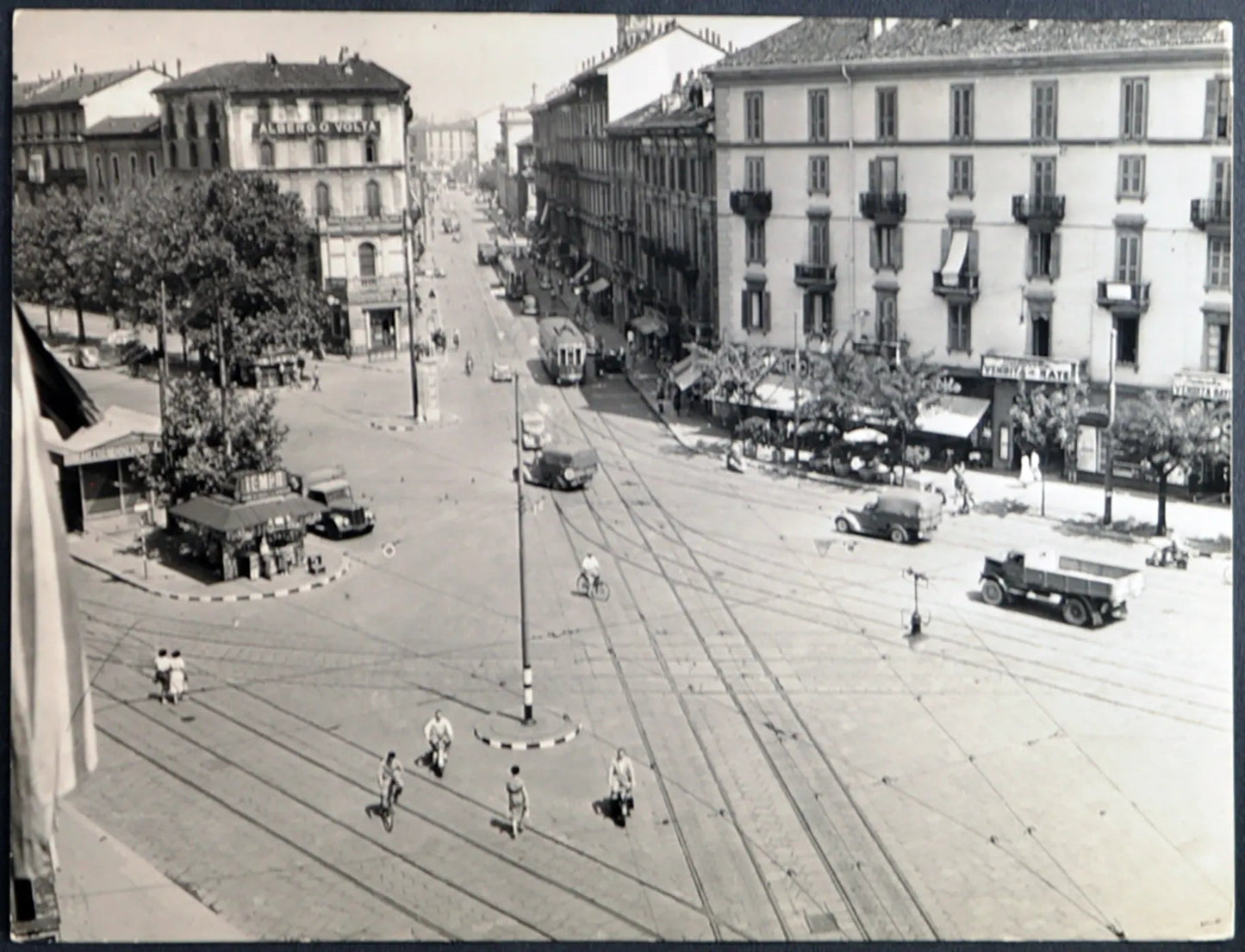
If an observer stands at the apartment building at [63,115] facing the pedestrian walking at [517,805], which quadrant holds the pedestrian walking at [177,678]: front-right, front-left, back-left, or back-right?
front-right

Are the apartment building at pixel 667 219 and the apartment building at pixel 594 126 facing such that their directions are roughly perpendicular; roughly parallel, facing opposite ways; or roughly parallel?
roughly parallel

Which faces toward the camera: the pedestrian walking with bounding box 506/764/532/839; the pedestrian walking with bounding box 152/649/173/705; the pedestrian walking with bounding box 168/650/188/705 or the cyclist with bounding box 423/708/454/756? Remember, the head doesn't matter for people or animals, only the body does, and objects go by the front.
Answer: the cyclist

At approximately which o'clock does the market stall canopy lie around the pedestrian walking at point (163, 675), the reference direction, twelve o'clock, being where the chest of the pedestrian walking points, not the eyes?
The market stall canopy is roughly at 1 o'clock from the pedestrian walking.

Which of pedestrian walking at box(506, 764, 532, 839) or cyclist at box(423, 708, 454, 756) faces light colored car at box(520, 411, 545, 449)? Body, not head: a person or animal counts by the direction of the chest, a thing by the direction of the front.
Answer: the pedestrian walking

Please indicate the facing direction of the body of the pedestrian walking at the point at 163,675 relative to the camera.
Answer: away from the camera

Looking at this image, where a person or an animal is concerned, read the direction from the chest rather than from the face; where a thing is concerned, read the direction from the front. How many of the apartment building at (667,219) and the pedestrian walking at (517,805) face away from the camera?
1

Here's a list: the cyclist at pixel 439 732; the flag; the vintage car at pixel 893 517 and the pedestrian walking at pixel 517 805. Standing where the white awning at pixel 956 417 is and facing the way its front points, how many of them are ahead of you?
4

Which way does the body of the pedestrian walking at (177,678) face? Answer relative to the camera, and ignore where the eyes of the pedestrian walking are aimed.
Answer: away from the camera

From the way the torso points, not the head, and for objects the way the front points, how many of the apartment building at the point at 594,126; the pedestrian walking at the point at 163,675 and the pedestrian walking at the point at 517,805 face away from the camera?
2

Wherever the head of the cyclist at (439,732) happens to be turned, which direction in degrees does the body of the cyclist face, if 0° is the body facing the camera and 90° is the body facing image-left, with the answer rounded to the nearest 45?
approximately 0°
